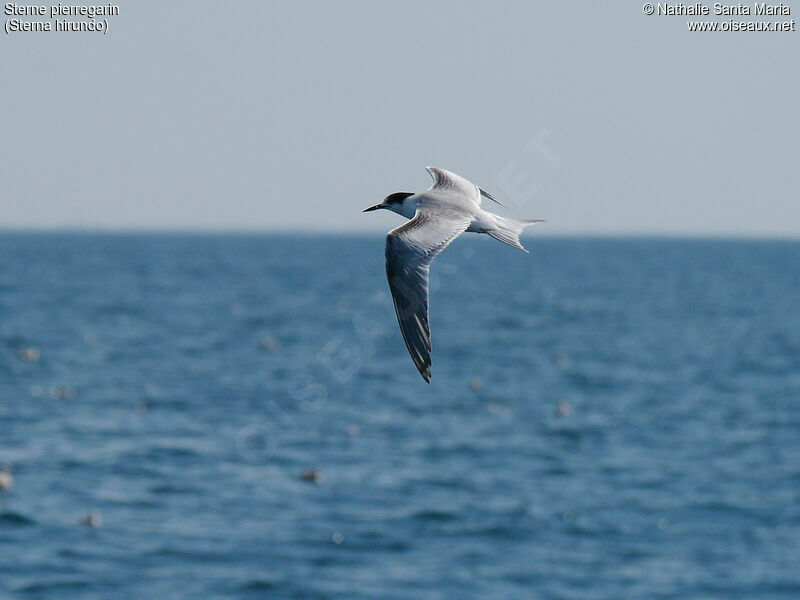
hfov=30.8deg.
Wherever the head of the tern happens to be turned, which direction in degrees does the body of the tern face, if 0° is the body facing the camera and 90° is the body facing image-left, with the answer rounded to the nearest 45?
approximately 90°
